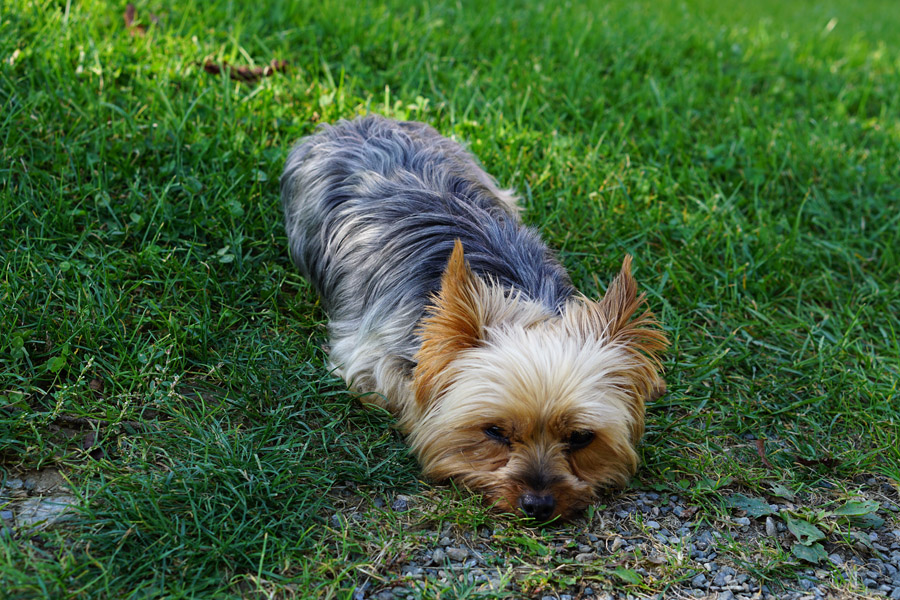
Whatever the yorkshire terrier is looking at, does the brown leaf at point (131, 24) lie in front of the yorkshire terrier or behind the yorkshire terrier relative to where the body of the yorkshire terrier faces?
behind

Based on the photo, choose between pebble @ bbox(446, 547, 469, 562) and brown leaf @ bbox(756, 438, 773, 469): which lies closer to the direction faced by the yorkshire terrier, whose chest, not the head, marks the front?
the pebble

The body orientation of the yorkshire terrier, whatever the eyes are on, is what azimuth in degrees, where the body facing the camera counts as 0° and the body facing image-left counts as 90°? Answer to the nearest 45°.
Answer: approximately 315°

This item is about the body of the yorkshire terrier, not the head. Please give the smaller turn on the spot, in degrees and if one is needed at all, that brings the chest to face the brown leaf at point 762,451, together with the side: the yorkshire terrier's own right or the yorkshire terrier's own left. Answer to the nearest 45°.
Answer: approximately 45° to the yorkshire terrier's own left

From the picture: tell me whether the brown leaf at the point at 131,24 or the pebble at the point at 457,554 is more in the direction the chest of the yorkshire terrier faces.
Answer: the pebble

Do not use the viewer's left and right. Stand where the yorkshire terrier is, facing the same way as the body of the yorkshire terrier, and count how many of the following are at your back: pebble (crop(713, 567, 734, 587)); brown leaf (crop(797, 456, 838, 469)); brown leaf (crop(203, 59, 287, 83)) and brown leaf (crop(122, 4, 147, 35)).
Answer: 2

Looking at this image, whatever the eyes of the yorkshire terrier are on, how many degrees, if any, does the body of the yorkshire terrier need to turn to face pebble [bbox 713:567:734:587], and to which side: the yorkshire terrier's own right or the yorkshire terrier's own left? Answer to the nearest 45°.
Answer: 0° — it already faces it

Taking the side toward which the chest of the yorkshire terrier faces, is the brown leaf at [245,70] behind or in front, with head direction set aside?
behind

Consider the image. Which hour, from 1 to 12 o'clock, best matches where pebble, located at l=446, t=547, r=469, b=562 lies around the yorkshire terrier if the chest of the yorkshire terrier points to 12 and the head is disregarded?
The pebble is roughly at 1 o'clock from the yorkshire terrier.

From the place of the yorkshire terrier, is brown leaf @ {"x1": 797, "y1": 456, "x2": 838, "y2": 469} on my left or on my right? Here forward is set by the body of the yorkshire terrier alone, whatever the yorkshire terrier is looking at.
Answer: on my left
